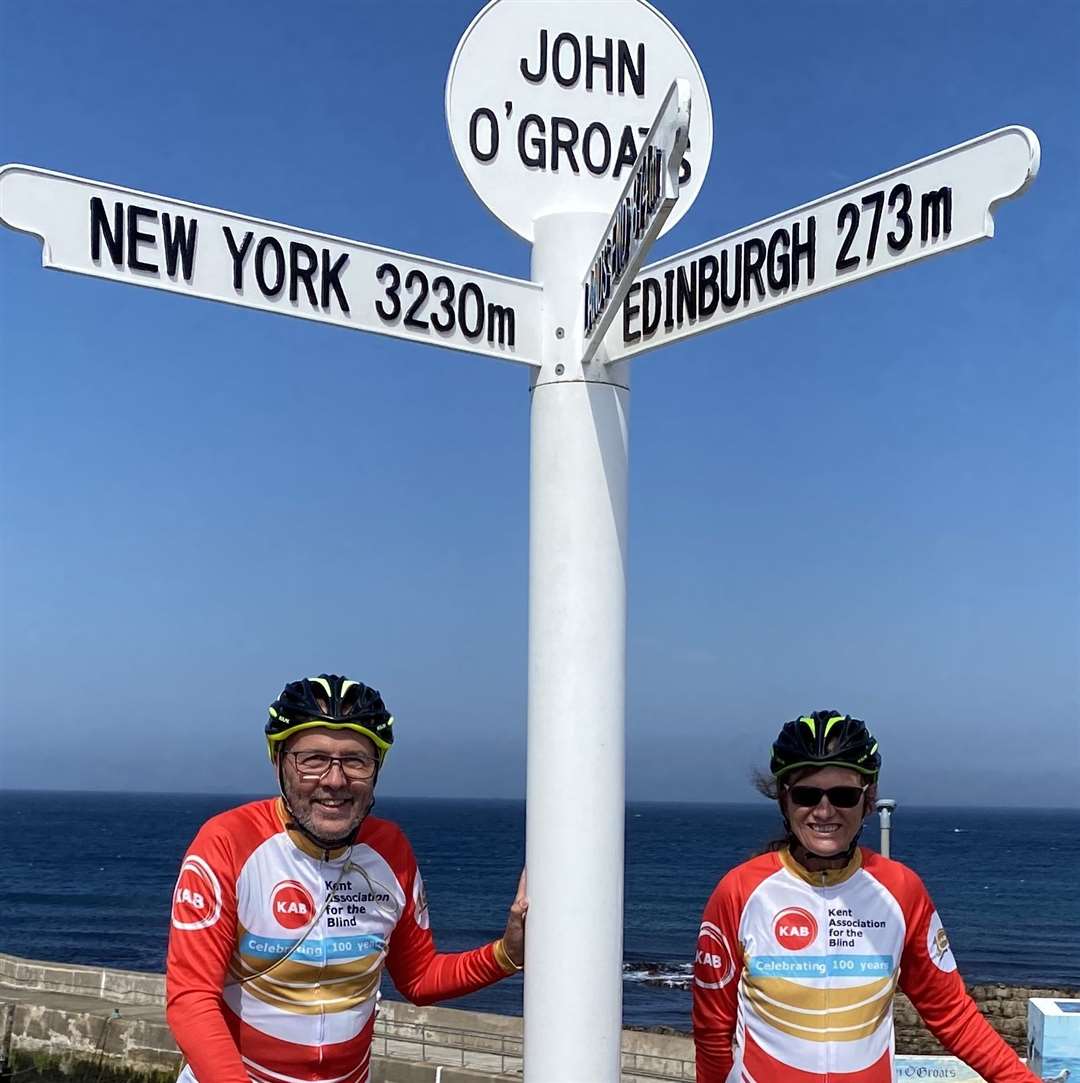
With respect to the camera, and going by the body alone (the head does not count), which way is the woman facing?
toward the camera

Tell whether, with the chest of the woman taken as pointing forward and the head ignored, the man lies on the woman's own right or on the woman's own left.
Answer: on the woman's own right
